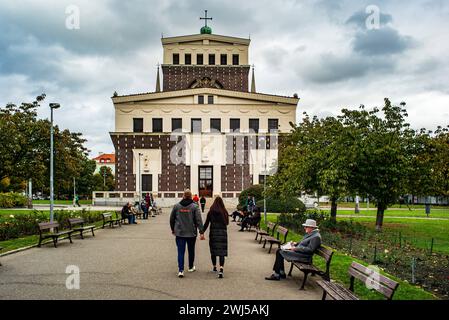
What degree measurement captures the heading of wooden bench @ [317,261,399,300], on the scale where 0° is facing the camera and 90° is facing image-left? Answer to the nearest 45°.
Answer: approximately 45°

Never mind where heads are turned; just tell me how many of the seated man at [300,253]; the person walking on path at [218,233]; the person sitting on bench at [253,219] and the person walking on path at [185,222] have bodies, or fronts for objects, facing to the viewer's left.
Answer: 2

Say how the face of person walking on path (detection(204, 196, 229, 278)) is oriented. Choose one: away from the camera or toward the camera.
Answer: away from the camera

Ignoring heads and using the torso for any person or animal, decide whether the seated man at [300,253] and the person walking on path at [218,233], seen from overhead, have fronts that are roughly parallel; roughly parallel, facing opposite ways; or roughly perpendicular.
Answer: roughly perpendicular

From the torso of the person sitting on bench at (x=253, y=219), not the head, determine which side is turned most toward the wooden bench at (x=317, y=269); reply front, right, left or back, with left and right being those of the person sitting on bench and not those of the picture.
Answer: left

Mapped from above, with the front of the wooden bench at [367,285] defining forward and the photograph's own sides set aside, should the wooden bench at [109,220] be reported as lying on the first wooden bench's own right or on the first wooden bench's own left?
on the first wooden bench's own right

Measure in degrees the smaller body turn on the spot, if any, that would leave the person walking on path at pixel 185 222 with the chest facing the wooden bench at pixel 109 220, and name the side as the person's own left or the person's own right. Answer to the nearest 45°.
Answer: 0° — they already face it

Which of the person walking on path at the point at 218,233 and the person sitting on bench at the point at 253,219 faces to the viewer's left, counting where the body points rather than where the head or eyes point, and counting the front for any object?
the person sitting on bench

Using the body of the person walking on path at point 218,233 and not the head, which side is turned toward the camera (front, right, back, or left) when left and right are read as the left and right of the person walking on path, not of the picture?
back

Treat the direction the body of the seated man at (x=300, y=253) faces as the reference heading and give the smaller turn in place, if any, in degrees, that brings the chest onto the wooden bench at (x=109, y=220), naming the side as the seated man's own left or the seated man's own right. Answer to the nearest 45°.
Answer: approximately 45° to the seated man's own right

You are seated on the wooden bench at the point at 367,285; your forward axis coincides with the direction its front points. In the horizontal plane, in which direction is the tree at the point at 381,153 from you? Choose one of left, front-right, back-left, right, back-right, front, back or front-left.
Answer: back-right

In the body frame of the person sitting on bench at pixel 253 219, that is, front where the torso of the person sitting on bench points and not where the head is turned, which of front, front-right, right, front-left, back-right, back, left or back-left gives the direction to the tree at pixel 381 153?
back

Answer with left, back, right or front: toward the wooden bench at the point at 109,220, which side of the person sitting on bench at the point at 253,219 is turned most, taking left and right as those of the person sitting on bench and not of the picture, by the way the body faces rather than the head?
front

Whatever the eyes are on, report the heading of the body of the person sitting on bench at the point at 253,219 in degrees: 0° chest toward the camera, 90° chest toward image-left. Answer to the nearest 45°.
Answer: approximately 90°

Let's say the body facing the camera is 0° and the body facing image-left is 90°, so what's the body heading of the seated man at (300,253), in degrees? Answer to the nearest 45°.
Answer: approximately 90°
